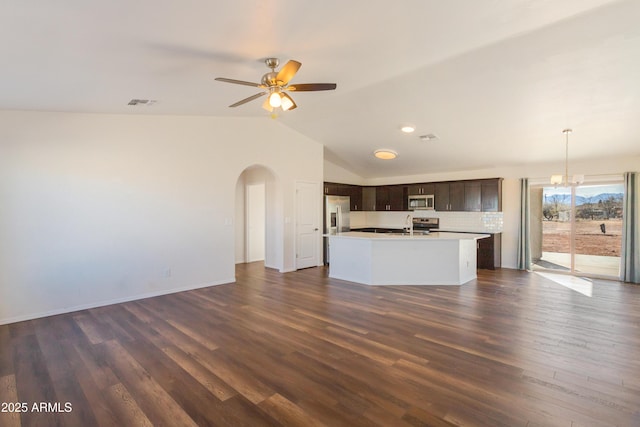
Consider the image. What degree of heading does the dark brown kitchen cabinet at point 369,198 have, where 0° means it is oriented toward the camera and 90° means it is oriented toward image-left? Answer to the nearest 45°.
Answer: approximately 0°

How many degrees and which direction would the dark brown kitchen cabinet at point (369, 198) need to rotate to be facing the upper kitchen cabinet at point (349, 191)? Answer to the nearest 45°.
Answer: approximately 45° to its right

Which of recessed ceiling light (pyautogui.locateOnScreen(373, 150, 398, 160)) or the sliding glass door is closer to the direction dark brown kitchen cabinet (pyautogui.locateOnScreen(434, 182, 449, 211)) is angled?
the recessed ceiling light

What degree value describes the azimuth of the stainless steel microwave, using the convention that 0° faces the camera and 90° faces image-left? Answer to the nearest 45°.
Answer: approximately 0°

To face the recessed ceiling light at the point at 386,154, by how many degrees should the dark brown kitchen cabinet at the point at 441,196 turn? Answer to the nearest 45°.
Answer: approximately 45° to its right

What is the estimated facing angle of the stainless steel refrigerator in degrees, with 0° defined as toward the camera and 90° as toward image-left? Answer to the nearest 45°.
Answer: approximately 315°
